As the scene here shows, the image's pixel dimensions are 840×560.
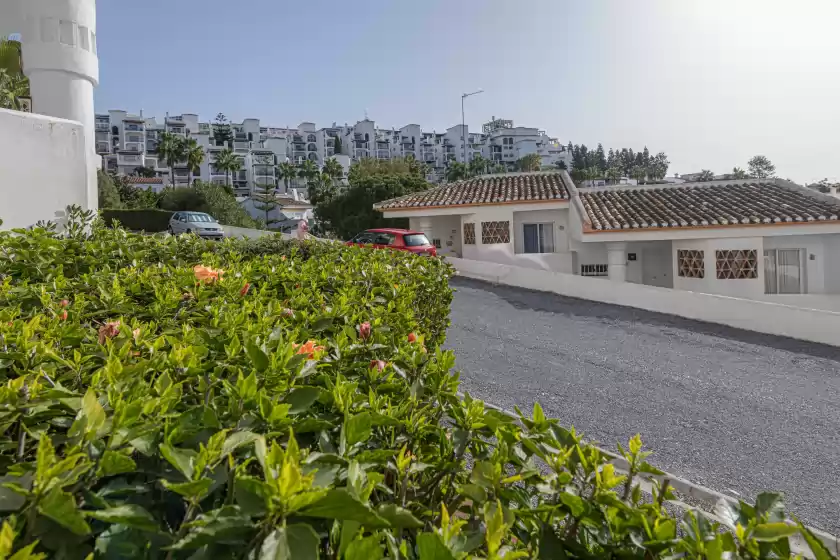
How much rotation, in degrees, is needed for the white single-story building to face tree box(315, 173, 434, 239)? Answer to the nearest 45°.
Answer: approximately 90° to its right

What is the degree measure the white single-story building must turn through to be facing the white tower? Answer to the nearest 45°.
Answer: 0° — it already faces it

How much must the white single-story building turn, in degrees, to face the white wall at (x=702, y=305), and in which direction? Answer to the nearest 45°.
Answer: approximately 45° to its left

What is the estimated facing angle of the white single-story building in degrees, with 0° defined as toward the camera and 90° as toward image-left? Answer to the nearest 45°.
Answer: approximately 45°

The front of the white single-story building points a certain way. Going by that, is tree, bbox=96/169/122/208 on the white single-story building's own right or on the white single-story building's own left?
on the white single-story building's own right

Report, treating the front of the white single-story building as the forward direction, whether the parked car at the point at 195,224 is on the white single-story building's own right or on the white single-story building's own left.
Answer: on the white single-story building's own right

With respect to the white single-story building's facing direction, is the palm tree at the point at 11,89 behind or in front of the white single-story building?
in front

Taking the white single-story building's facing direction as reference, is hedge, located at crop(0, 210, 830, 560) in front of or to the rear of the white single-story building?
in front
